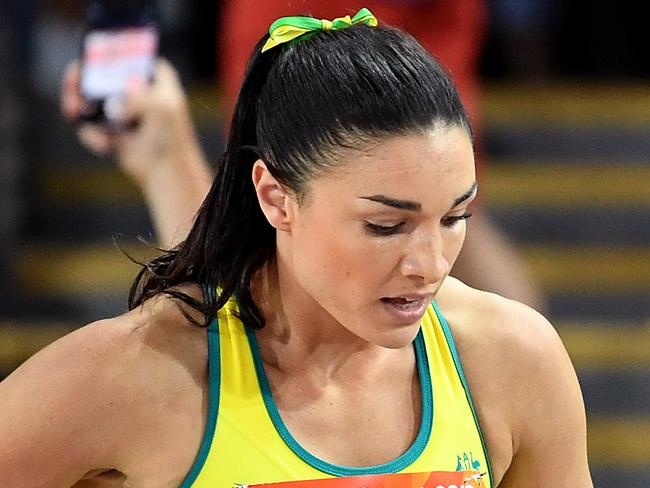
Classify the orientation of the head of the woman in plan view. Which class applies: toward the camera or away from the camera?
toward the camera

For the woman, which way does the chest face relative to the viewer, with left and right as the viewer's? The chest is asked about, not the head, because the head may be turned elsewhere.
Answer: facing the viewer and to the right of the viewer
